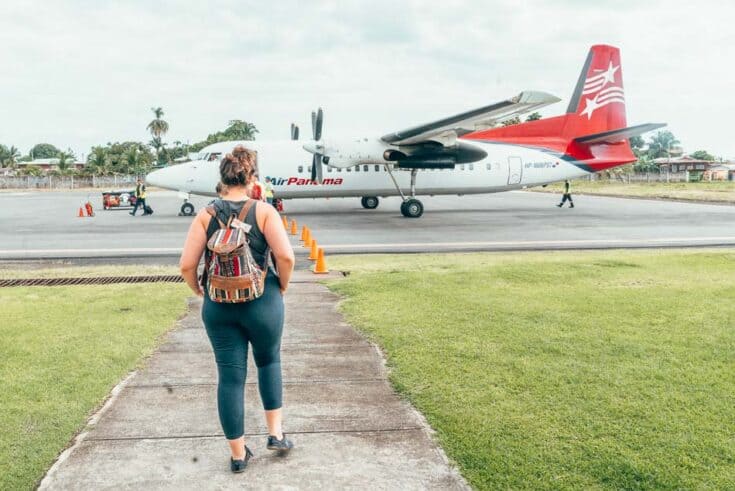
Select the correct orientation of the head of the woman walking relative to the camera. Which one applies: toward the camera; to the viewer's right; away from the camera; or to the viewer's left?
away from the camera

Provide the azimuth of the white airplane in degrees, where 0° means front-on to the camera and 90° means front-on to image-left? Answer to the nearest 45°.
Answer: approximately 90°
